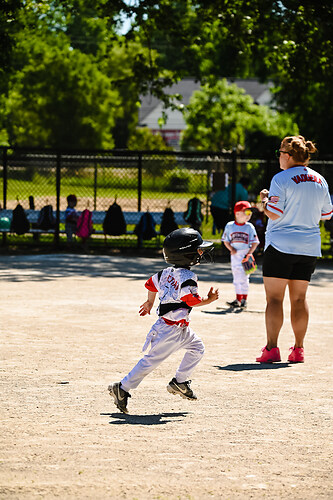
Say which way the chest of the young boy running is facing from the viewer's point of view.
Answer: to the viewer's right

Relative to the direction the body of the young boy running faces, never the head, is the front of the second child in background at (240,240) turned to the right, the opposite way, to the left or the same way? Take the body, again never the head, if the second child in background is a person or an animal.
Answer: to the right

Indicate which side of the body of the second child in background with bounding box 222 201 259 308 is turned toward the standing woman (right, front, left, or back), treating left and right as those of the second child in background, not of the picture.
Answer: front

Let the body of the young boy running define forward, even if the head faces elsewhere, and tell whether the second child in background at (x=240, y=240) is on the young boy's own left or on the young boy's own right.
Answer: on the young boy's own left

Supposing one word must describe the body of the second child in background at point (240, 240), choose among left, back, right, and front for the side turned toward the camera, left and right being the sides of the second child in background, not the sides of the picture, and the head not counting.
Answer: front

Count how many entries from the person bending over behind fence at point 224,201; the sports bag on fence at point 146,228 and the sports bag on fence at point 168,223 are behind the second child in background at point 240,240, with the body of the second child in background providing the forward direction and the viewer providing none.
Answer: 3

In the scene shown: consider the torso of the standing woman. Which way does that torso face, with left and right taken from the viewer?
facing away from the viewer and to the left of the viewer

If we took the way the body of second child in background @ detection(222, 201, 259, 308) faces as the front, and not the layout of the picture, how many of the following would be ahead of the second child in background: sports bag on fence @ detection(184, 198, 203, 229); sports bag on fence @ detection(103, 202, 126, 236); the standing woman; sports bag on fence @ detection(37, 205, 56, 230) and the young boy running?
2

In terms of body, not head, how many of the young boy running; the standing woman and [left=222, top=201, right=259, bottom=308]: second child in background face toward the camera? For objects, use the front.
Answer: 1

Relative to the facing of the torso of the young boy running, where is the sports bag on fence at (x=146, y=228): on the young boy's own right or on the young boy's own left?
on the young boy's own left

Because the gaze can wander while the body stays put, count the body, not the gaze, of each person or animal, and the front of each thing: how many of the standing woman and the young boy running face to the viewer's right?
1

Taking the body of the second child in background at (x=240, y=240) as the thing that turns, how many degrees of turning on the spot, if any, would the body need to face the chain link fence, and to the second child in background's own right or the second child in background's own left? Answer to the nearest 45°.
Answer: approximately 180°

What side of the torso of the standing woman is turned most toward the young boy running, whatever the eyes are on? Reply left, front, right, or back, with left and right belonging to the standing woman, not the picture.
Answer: left

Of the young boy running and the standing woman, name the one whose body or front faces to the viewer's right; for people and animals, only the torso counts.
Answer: the young boy running

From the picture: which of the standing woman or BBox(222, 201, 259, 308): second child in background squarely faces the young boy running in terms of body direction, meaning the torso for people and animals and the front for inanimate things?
the second child in background
